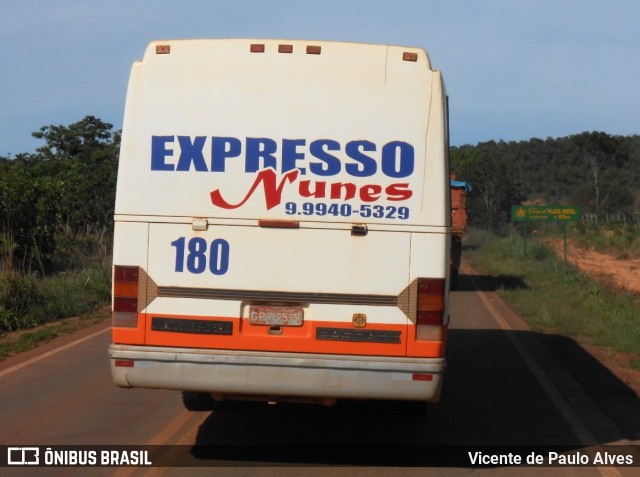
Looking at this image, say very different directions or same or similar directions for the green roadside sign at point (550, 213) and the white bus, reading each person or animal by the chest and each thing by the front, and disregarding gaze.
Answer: very different directions

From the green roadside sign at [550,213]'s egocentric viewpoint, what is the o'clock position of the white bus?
The white bus is roughly at 12 o'clock from the green roadside sign.

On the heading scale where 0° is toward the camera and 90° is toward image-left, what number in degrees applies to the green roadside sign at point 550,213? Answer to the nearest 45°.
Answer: approximately 0°

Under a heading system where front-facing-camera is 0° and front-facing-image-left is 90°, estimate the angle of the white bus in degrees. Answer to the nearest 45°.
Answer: approximately 180°

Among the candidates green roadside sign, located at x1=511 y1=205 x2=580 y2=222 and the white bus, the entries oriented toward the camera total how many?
1
